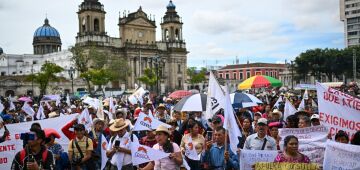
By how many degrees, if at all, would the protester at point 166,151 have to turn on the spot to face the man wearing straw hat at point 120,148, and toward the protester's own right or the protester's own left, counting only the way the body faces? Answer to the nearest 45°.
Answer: approximately 90° to the protester's own right

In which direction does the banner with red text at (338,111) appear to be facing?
toward the camera

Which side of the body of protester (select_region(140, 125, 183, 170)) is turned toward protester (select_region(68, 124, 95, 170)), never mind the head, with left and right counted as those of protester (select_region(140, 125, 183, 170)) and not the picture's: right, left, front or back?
right

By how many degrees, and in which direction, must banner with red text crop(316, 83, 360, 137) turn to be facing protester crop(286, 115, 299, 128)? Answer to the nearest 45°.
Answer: approximately 135° to its right

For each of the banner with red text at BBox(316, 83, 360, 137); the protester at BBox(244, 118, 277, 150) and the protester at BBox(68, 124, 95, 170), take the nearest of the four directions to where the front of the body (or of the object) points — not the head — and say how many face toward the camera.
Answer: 3

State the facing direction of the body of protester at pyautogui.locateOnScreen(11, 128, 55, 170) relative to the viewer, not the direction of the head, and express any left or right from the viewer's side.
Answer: facing the viewer and to the left of the viewer

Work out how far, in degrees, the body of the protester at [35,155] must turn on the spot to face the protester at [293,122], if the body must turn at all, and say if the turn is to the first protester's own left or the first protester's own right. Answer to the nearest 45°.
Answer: approximately 135° to the first protester's own left

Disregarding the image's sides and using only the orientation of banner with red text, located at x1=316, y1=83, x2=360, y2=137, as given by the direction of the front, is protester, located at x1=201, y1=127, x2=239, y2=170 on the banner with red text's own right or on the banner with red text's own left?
on the banner with red text's own right

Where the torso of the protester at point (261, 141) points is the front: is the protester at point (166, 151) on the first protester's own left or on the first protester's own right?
on the first protester's own right

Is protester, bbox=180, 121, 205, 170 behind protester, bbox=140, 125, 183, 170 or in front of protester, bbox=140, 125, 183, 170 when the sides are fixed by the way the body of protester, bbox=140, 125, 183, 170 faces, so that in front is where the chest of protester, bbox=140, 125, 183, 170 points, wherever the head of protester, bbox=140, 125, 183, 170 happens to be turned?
behind

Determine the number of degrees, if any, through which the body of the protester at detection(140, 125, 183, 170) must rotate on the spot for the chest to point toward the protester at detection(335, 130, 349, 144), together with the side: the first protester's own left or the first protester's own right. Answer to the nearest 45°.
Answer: approximately 135° to the first protester's own left
